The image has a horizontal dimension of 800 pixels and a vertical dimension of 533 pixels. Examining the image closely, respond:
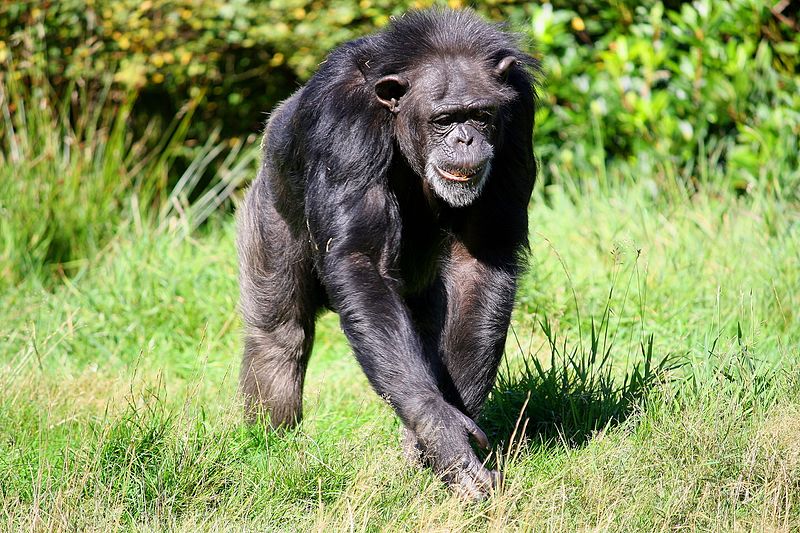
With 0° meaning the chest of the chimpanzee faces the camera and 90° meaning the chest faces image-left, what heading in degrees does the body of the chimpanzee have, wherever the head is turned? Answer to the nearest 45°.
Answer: approximately 315°
